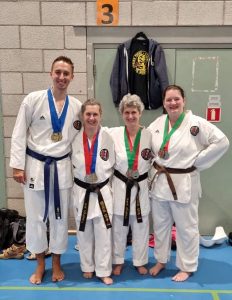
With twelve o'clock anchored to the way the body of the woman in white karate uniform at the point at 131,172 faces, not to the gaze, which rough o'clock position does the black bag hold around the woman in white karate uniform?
The black bag is roughly at 4 o'clock from the woman in white karate uniform.

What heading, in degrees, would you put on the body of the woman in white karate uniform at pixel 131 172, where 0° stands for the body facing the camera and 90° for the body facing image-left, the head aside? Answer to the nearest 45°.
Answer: approximately 0°

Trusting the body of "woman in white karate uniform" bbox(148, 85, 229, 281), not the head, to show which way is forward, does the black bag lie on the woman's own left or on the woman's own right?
on the woman's own right

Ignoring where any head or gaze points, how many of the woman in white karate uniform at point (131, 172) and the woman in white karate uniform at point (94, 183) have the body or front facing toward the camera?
2

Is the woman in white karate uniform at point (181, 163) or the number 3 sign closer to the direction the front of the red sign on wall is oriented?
the woman in white karate uniform

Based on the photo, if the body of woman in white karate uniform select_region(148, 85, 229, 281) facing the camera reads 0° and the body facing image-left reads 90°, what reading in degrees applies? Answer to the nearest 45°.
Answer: approximately 45°
